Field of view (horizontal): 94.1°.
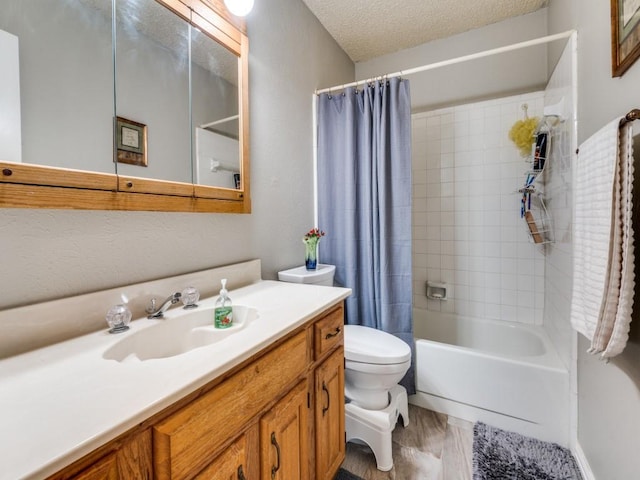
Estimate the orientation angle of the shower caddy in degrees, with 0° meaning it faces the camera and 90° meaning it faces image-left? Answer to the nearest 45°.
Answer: approximately 90°

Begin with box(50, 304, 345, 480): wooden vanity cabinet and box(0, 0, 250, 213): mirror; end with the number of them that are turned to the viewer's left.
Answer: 0

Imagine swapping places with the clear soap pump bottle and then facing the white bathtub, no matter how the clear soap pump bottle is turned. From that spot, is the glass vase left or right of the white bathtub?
left

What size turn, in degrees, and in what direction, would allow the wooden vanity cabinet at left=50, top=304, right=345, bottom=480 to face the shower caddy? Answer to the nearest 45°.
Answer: approximately 45° to its left

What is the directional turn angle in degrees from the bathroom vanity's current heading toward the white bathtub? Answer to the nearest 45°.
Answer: approximately 45° to its left

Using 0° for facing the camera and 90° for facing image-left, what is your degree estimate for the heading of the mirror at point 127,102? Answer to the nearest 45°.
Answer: approximately 315°

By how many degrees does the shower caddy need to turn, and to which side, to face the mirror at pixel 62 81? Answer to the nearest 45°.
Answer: approximately 45° to its left

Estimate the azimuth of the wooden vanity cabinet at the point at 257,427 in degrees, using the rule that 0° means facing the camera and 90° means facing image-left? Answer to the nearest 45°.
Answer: approximately 315°

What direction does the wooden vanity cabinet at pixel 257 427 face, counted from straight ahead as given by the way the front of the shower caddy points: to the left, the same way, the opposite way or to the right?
the opposite way

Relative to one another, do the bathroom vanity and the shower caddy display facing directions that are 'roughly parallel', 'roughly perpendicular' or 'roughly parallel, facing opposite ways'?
roughly parallel, facing opposite ways

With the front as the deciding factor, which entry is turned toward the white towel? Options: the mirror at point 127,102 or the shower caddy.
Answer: the mirror
